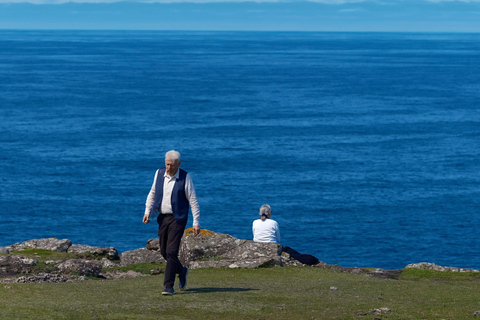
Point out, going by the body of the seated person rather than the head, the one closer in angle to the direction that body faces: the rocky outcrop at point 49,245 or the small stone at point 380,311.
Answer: the rocky outcrop

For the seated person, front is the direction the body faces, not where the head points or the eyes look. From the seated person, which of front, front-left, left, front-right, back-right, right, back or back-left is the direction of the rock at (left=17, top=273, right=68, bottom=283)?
back-left

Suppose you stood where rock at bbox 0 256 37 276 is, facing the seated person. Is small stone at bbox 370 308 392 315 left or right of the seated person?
right

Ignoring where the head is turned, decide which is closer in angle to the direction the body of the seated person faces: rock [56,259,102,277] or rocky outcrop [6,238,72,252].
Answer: the rocky outcrop

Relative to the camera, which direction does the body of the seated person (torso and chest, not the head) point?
away from the camera

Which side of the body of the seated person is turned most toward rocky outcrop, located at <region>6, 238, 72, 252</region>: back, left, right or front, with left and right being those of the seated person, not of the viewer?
left

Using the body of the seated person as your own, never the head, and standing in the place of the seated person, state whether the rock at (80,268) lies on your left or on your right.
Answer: on your left

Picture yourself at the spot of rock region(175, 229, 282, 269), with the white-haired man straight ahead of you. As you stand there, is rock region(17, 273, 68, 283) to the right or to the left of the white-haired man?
right

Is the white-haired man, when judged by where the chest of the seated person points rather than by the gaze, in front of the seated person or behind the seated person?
behind

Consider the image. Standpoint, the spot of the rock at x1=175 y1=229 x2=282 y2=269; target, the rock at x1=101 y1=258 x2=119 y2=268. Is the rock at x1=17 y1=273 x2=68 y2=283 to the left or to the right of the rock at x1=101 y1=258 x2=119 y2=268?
left

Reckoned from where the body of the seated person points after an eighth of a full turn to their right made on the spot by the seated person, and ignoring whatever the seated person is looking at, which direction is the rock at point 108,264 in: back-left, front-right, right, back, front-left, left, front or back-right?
back-left

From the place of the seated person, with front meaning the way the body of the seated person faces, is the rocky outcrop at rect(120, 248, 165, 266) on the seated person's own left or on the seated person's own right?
on the seated person's own left
